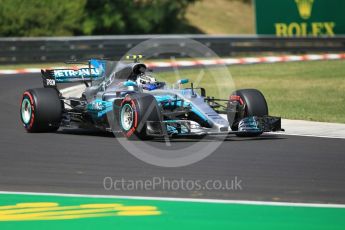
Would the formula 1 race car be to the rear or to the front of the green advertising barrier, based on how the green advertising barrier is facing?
to the front

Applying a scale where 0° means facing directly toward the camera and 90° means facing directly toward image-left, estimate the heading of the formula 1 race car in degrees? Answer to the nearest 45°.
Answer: approximately 315°

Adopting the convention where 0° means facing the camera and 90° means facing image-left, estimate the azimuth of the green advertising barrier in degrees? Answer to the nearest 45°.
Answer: approximately 0°
